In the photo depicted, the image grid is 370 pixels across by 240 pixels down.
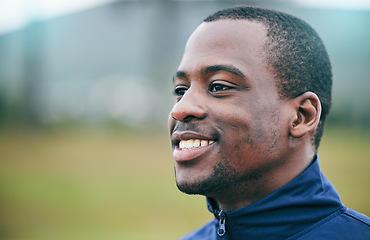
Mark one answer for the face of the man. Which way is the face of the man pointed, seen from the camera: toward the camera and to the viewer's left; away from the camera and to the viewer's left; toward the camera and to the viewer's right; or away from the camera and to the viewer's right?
toward the camera and to the viewer's left

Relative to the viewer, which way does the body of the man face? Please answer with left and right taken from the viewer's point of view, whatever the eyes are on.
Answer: facing the viewer and to the left of the viewer
